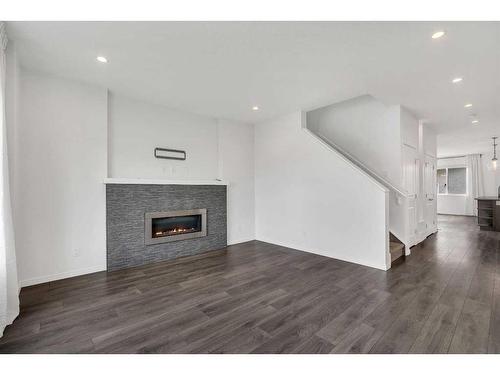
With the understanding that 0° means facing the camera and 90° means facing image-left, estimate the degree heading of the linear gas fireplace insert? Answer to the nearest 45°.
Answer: approximately 315°

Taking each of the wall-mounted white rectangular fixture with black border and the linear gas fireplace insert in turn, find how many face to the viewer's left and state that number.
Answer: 0

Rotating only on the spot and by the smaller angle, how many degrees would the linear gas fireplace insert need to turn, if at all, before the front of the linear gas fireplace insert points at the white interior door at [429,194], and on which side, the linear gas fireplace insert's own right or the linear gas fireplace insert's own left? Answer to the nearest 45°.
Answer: approximately 45° to the linear gas fireplace insert's own left
